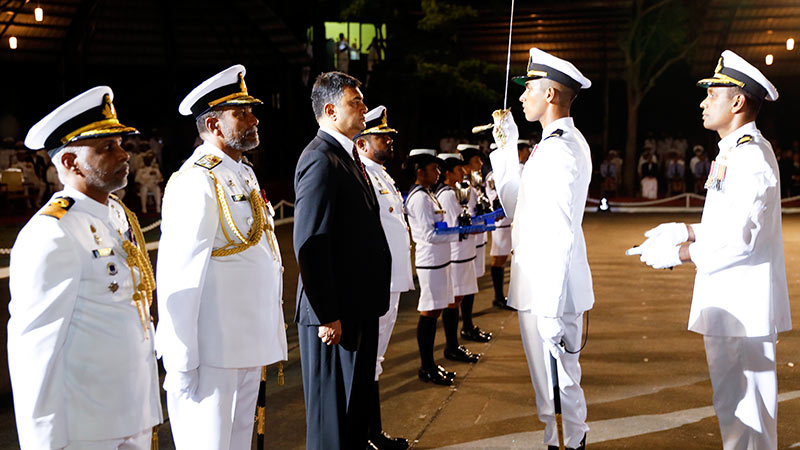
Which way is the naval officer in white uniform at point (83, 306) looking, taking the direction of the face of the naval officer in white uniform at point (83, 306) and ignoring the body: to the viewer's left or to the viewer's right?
to the viewer's right

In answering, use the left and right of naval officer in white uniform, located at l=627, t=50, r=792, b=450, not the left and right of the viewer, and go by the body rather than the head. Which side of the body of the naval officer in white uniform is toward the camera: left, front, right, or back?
left

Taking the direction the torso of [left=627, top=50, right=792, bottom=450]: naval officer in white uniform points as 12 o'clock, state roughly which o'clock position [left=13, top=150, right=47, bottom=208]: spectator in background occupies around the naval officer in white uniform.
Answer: The spectator in background is roughly at 1 o'clock from the naval officer in white uniform.

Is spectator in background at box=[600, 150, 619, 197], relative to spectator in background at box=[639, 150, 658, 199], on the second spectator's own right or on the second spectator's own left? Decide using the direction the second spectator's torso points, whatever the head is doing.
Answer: on the second spectator's own right

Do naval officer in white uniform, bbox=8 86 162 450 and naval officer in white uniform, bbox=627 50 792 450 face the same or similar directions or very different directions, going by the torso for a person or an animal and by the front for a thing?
very different directions

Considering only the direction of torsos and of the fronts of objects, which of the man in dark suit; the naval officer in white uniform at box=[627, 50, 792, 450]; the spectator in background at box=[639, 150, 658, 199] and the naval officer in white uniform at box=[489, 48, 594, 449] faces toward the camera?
the spectator in background

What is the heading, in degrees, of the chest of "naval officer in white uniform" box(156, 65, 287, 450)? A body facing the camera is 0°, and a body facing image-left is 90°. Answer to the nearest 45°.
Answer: approximately 315°

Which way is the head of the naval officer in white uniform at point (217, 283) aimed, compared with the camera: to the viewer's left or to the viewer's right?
to the viewer's right

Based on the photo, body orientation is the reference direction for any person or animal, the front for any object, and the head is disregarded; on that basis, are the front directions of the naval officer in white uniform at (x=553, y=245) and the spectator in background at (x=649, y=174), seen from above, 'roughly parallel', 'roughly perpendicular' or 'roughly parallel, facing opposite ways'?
roughly perpendicular

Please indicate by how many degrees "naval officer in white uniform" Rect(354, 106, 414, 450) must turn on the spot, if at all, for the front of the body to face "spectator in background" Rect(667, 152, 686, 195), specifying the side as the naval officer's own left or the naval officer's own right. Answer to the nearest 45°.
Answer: approximately 90° to the naval officer's own left

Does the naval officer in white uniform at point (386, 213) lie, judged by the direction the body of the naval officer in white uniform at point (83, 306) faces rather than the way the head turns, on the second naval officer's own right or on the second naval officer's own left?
on the second naval officer's own left
